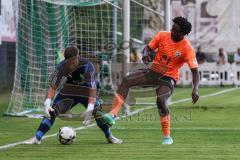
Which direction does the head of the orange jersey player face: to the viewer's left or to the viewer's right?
to the viewer's left

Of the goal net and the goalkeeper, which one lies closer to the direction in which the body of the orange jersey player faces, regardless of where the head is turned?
the goalkeeper

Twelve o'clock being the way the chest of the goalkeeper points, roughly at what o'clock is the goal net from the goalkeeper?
The goal net is roughly at 6 o'clock from the goalkeeper.

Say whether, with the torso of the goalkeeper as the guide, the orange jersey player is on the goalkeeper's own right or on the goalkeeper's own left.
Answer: on the goalkeeper's own left

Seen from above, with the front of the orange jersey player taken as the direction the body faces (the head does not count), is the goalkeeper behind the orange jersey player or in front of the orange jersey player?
in front

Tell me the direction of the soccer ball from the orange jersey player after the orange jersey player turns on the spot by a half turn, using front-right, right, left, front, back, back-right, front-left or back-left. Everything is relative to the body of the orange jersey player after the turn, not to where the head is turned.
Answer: back-left

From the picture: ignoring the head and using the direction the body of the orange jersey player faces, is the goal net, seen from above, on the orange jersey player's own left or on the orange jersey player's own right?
on the orange jersey player's own right

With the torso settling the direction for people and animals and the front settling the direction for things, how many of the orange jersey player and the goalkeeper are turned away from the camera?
0
